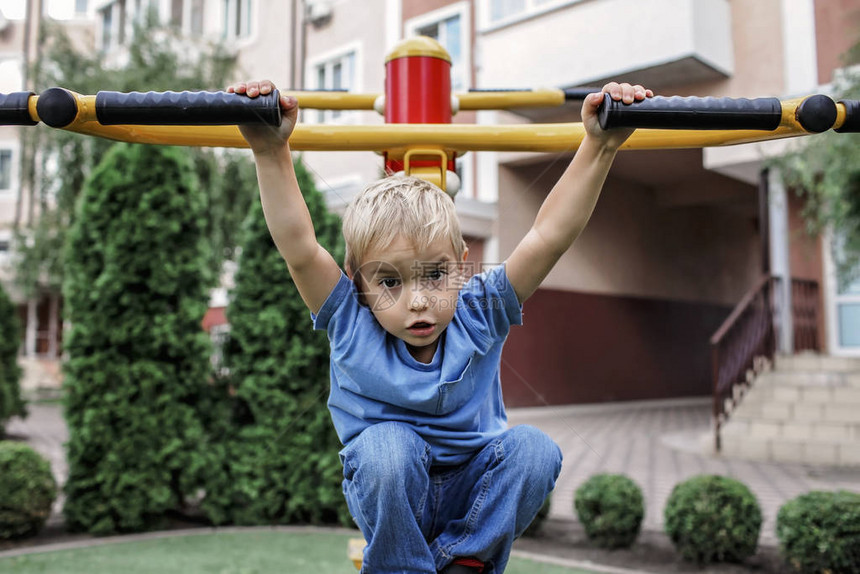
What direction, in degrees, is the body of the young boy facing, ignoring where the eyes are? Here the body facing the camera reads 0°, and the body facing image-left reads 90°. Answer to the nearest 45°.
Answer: approximately 0°

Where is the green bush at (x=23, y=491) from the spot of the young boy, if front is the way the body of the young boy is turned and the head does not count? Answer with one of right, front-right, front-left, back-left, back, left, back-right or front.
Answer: back-right

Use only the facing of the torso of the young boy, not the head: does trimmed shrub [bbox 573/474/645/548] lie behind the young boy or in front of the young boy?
behind

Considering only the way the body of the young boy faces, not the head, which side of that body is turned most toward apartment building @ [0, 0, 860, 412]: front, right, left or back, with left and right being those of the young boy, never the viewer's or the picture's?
back

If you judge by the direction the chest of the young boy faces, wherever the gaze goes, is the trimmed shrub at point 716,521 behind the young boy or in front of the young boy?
behind

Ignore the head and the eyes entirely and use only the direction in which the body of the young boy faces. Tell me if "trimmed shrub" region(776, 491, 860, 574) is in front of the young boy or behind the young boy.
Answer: behind

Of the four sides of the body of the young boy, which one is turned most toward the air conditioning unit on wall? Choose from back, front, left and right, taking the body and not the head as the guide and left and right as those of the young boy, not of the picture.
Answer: back

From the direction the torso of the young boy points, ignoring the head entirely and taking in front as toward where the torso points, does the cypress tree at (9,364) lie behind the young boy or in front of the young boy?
behind
